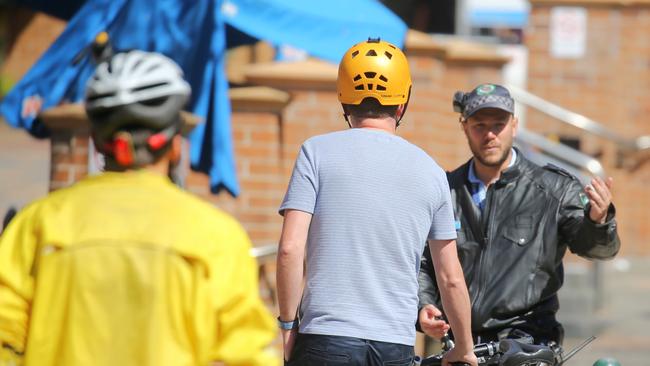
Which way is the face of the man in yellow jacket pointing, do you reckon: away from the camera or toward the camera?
away from the camera

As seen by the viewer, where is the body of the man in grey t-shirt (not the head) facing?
away from the camera

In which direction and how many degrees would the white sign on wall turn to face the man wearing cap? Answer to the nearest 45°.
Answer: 0° — it already faces them

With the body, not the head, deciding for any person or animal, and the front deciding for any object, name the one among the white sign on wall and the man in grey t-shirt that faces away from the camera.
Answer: the man in grey t-shirt

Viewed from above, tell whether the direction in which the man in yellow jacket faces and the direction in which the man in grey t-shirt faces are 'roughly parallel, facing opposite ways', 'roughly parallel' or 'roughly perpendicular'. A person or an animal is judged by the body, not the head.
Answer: roughly parallel

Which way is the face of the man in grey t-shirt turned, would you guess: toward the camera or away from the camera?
away from the camera

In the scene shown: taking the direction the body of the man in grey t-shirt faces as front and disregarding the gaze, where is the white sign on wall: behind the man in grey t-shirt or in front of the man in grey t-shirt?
in front

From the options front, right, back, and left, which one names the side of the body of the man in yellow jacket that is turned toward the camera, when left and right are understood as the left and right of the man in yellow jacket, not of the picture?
back

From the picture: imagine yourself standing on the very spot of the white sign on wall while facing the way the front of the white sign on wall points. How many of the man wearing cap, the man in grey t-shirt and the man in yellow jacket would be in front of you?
3

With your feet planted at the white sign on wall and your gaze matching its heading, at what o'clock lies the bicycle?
The bicycle is roughly at 12 o'clock from the white sign on wall.

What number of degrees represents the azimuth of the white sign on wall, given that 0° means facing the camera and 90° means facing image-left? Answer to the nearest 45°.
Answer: approximately 0°
